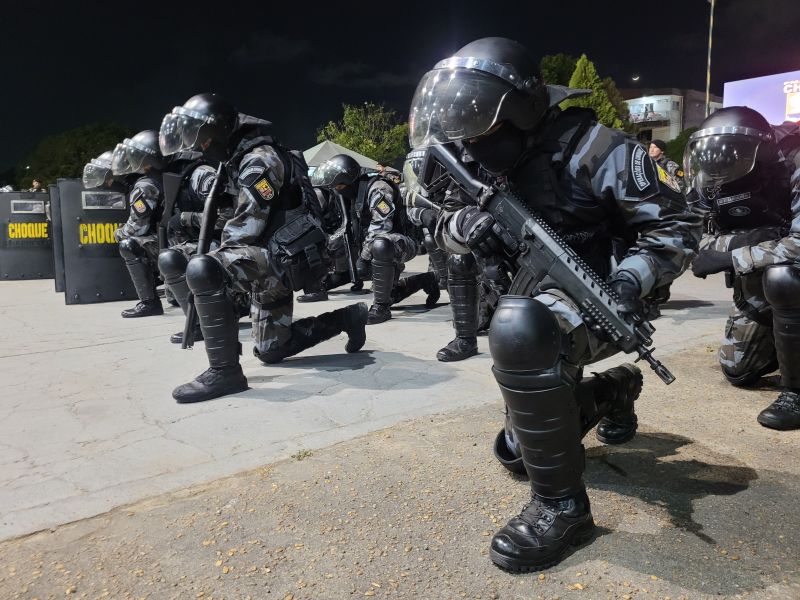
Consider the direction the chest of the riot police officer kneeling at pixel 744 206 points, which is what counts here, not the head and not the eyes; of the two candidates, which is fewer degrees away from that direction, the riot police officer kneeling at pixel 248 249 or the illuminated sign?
the riot police officer kneeling

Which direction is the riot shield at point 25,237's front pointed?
toward the camera

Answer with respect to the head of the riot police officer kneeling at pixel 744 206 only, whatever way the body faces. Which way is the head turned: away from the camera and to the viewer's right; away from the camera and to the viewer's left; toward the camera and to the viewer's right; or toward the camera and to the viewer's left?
toward the camera and to the viewer's left

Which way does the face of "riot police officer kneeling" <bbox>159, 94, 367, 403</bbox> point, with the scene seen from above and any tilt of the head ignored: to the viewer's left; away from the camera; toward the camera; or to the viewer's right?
to the viewer's left

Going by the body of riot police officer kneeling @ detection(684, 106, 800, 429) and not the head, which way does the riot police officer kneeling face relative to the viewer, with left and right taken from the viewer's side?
facing the viewer and to the left of the viewer

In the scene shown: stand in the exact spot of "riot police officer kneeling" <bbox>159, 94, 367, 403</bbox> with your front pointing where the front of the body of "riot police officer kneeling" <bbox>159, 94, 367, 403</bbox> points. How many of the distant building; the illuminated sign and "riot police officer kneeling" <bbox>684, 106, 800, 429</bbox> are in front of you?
0

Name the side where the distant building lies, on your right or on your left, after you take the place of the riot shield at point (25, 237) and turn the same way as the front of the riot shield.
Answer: on your left

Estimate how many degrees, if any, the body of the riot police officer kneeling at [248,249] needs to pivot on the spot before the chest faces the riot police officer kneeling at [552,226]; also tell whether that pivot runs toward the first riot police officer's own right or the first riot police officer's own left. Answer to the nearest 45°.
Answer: approximately 135° to the first riot police officer's own left

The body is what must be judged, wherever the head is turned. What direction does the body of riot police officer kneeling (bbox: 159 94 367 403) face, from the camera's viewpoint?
to the viewer's left

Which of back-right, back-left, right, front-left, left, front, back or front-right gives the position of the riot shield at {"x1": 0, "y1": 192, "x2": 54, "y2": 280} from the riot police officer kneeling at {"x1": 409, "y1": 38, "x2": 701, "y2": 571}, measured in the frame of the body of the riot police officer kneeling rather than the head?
right

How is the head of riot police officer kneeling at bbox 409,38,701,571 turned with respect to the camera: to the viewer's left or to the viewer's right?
to the viewer's left

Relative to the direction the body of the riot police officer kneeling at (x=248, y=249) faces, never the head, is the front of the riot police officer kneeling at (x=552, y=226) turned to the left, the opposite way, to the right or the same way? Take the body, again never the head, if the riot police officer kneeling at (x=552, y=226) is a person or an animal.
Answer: the same way

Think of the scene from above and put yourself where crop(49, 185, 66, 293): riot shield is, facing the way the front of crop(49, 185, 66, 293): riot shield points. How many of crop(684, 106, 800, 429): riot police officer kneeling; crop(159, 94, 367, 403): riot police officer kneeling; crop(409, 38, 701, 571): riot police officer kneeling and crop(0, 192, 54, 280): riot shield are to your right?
1
